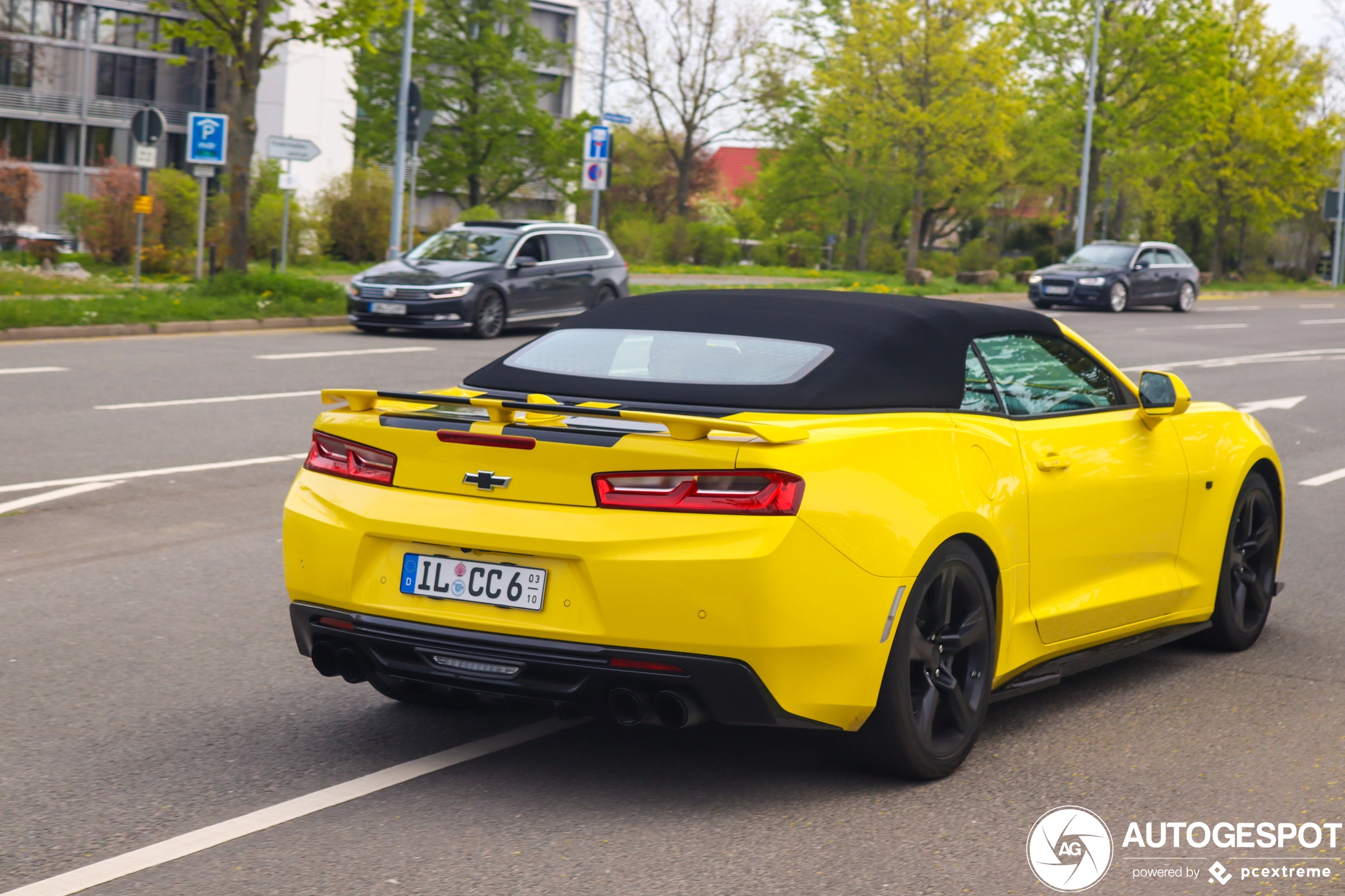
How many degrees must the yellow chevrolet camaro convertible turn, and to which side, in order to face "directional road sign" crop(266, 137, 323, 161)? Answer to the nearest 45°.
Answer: approximately 45° to its left

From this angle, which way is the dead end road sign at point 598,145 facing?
toward the camera

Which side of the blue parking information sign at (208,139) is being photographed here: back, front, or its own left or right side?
front

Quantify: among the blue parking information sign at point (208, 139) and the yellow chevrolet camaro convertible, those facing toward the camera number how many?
1

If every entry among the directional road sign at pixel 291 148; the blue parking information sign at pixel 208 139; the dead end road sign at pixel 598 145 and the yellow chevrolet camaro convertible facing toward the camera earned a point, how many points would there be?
3

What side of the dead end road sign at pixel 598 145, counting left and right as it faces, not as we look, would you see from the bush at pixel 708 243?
back

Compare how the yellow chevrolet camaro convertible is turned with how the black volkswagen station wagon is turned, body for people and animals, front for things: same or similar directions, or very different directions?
very different directions

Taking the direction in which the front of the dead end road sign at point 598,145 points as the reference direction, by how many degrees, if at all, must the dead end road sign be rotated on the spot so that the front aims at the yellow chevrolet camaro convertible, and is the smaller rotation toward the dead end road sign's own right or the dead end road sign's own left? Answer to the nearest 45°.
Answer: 0° — it already faces it

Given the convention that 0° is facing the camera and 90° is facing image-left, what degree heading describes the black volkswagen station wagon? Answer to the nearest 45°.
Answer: approximately 45°

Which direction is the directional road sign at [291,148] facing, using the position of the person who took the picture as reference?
facing the viewer

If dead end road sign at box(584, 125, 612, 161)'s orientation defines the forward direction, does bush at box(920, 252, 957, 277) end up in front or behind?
behind

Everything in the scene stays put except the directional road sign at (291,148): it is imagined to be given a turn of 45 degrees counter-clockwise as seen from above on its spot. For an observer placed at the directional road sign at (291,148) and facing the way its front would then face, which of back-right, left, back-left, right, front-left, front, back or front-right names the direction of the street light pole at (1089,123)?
left

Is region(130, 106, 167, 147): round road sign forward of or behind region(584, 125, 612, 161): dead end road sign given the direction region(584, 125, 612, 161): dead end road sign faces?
forward

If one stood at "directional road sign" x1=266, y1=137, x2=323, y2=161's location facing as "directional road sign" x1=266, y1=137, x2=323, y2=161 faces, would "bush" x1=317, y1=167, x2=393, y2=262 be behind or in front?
behind
